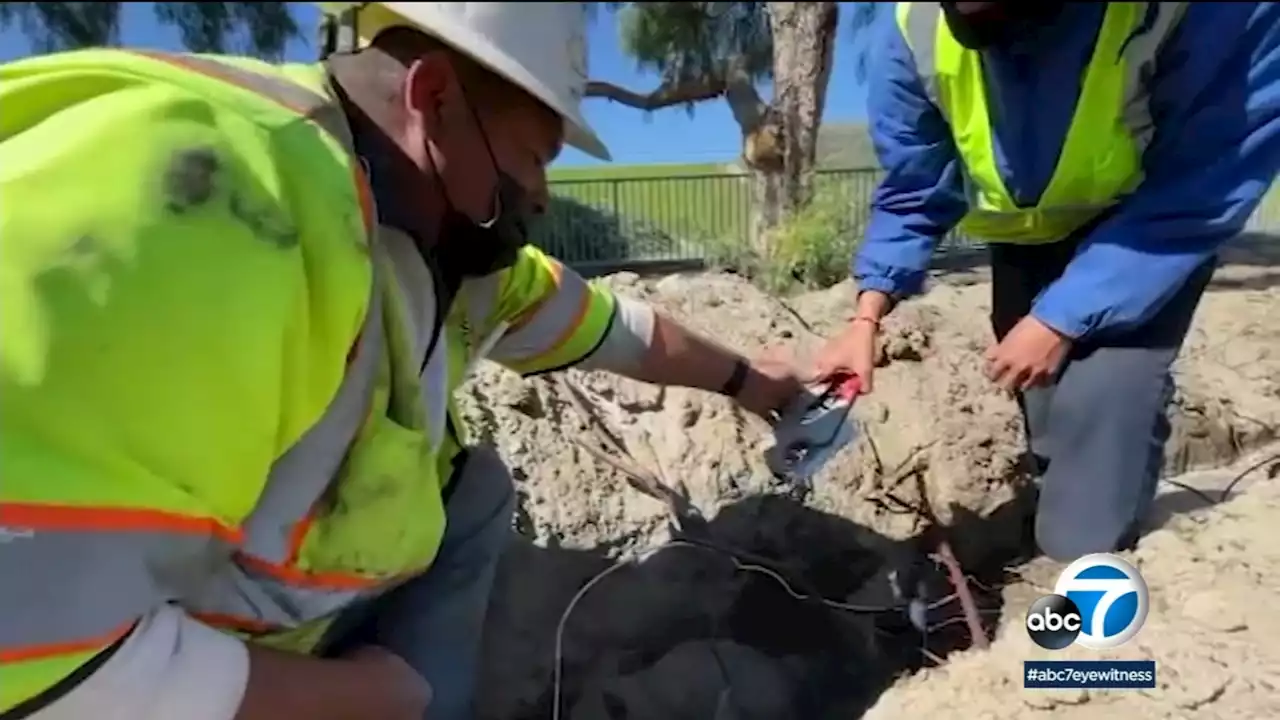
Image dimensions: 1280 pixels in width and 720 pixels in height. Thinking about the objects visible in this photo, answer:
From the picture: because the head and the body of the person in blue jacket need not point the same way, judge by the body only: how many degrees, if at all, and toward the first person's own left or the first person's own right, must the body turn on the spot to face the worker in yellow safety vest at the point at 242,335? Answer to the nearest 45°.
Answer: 0° — they already face them

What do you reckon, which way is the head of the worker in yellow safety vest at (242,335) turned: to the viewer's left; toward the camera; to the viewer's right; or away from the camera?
to the viewer's right

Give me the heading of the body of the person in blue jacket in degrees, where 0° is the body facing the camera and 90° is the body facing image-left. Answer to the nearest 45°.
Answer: approximately 45°
